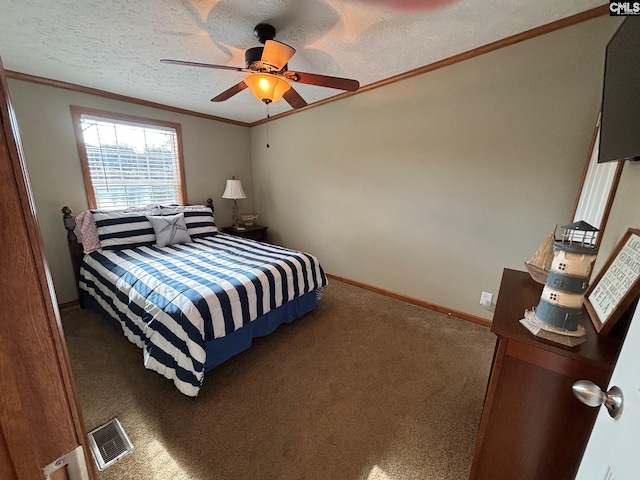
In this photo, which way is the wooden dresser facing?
to the viewer's left

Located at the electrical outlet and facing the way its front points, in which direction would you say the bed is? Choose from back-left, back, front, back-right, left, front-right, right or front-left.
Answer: front-right
